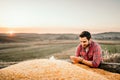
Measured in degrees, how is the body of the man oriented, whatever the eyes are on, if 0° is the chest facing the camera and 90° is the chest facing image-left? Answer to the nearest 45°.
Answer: approximately 45°

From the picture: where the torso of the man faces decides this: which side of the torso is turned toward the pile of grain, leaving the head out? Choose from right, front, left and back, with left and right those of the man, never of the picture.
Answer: front
